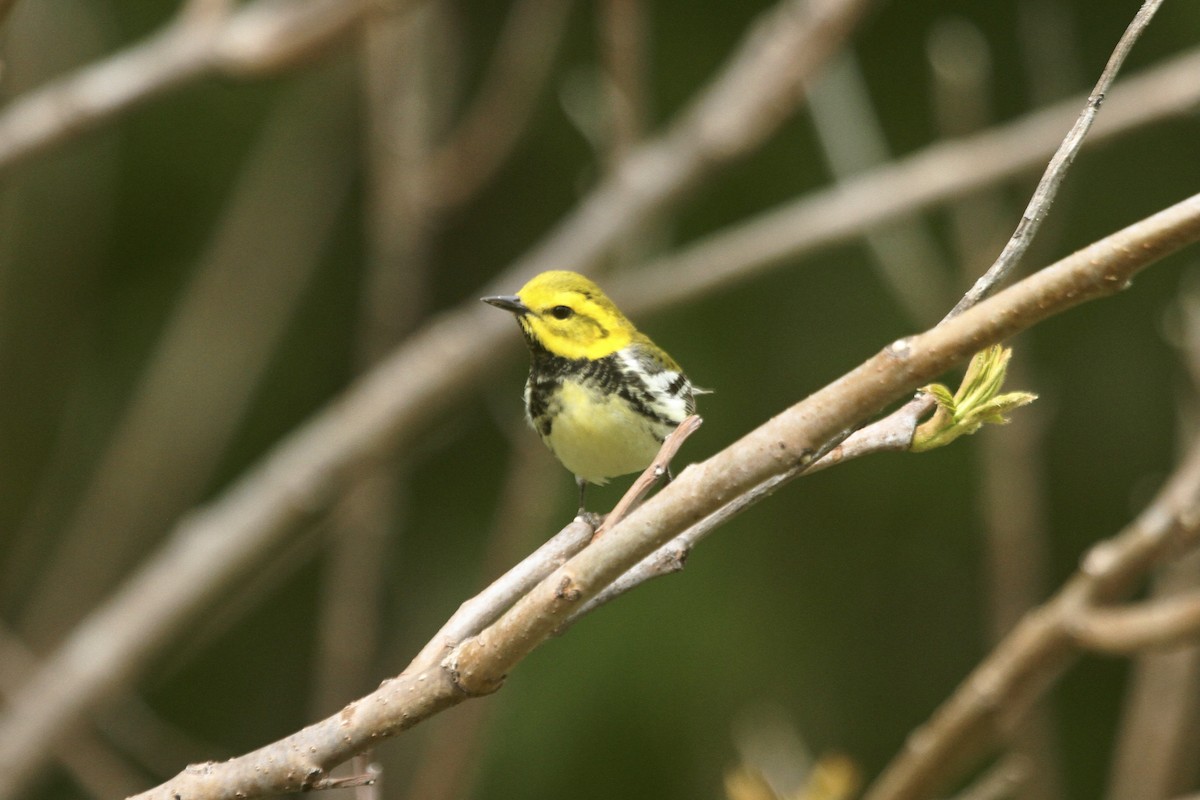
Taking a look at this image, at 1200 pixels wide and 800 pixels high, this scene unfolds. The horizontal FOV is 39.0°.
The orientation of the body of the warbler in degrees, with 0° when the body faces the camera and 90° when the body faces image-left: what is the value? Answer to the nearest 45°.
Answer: approximately 45°
